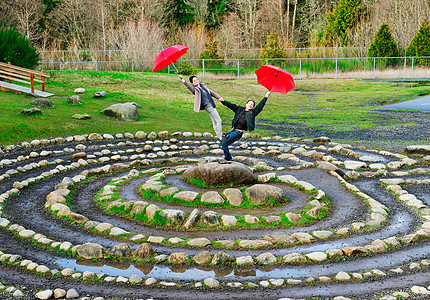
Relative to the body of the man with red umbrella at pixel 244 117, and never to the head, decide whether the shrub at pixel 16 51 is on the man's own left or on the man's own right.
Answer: on the man's own right

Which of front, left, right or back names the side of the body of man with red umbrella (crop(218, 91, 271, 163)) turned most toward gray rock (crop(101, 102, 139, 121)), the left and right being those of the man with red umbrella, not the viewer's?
right

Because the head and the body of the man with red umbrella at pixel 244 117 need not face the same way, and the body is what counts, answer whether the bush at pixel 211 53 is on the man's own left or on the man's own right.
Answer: on the man's own right

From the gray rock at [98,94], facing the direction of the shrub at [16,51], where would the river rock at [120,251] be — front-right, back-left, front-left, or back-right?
back-left

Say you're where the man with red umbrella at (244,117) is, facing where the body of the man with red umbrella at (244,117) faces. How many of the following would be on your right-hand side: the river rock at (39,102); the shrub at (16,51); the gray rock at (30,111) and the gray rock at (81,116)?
4

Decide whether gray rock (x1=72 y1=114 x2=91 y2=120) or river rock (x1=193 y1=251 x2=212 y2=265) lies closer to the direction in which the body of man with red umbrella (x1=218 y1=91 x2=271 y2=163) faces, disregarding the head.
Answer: the river rock

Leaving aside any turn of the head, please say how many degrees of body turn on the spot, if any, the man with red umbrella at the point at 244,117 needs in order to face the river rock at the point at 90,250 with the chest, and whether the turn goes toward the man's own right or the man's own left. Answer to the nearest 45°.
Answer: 0° — they already face it

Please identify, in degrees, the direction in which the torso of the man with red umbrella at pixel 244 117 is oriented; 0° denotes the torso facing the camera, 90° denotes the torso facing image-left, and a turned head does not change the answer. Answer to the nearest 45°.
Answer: approximately 45°

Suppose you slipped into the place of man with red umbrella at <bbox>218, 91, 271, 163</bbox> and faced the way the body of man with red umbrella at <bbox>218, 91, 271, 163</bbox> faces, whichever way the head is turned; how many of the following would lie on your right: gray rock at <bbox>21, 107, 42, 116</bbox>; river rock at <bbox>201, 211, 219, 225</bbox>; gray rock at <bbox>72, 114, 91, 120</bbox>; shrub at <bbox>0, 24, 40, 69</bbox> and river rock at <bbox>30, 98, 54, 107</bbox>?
4

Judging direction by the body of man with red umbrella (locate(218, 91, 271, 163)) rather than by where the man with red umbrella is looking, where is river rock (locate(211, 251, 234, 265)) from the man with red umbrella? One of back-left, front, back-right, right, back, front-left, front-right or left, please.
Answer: front-left

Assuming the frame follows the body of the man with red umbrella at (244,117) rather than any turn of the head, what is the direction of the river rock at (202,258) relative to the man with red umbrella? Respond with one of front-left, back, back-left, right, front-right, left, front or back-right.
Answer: front-left

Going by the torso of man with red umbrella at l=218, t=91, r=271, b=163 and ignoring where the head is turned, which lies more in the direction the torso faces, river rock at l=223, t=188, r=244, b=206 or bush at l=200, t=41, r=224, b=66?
the river rock

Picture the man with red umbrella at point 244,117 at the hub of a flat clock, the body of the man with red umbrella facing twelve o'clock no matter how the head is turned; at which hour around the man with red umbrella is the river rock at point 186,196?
The river rock is roughly at 12 o'clock from the man with red umbrella.

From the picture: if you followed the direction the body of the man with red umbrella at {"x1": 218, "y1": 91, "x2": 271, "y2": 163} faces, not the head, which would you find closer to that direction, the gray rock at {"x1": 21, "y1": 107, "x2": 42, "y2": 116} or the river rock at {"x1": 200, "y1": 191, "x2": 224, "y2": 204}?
the river rock
